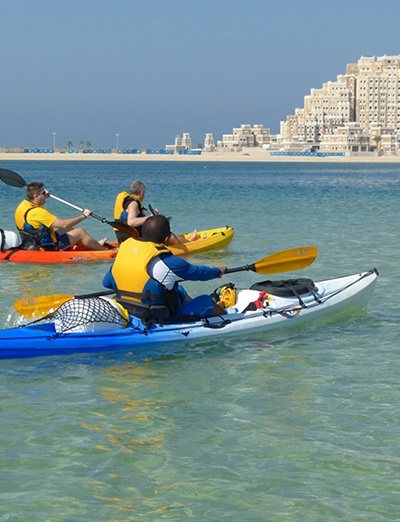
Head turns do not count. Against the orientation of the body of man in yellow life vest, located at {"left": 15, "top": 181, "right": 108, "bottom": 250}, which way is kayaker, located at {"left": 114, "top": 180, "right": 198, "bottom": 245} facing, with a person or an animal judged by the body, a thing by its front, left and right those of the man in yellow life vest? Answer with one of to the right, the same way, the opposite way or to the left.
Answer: the same way

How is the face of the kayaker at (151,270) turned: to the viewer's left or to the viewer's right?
to the viewer's right

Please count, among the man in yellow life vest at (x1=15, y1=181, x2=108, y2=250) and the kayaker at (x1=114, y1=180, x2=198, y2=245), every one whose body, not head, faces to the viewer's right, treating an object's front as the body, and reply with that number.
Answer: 2

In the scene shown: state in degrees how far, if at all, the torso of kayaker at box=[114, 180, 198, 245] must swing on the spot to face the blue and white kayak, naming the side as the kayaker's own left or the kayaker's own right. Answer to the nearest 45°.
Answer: approximately 90° to the kayaker's own right

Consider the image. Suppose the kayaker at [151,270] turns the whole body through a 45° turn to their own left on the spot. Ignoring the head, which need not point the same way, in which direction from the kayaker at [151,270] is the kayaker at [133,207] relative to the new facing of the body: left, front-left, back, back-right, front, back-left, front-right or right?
front

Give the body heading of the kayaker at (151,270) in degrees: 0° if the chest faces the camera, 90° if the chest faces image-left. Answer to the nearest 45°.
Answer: approximately 225°

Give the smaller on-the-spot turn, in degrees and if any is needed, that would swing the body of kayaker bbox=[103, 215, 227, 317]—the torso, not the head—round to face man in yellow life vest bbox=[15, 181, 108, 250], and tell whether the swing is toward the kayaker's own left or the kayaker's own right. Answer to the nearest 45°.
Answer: approximately 45° to the kayaker's own left

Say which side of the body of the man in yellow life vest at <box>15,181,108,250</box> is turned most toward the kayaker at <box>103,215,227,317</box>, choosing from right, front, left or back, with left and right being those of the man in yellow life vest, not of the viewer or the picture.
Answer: right

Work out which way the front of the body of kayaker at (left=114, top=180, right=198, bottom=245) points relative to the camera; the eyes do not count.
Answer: to the viewer's right

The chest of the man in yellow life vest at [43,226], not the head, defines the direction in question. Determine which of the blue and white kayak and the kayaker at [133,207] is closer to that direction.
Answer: the kayaker

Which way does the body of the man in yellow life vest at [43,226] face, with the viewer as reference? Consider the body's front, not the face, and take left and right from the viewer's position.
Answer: facing to the right of the viewer

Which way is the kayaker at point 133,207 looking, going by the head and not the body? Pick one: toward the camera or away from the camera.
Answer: away from the camera

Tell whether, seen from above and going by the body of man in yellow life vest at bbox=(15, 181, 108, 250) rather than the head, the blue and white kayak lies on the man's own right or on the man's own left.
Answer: on the man's own right

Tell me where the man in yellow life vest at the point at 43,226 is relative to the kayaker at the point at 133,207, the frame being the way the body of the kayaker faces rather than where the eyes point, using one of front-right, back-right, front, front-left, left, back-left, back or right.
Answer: back

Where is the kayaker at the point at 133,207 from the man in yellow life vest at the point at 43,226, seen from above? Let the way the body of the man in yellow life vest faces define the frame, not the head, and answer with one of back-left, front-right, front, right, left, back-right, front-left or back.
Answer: front
